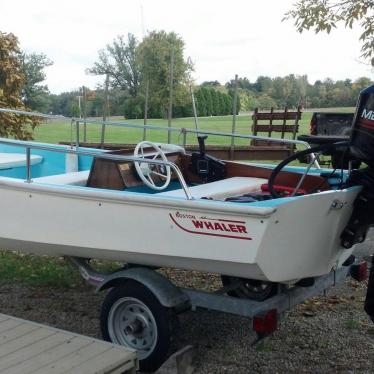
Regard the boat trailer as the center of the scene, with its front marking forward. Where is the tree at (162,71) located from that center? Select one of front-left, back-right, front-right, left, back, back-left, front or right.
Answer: front-right

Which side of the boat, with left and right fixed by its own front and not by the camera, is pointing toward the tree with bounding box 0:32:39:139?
front

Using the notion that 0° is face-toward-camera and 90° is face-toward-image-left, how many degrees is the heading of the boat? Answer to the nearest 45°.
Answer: approximately 135°

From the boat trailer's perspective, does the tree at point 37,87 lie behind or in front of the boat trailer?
in front

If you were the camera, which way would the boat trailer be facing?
facing away from the viewer and to the left of the viewer

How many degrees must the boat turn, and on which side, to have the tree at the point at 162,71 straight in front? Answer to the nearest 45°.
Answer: approximately 45° to its right
